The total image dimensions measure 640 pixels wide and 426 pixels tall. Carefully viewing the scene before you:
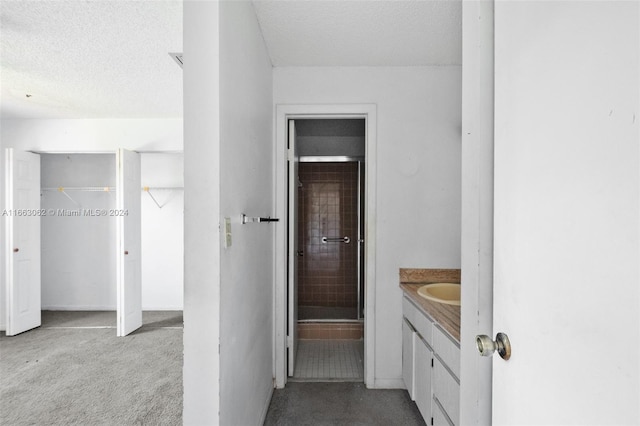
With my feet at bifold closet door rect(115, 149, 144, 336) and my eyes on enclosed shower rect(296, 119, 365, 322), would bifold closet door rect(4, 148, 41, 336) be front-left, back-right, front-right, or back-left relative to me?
back-left

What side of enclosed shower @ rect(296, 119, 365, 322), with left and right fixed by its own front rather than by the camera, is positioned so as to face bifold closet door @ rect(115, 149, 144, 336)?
right

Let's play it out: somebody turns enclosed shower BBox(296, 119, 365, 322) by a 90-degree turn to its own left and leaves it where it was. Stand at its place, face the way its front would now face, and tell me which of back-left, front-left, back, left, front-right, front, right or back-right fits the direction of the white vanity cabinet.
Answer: right

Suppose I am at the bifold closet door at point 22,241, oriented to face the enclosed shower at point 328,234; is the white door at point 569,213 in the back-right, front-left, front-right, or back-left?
front-right

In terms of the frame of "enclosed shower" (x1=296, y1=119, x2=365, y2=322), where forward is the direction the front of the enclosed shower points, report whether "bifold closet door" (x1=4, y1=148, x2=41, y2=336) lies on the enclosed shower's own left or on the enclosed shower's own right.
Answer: on the enclosed shower's own right

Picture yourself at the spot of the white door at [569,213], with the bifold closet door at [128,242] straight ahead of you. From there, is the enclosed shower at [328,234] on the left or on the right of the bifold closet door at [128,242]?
right

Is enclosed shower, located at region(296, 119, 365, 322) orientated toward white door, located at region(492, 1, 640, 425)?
yes

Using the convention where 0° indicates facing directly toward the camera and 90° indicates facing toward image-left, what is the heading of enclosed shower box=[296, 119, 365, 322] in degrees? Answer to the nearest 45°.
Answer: approximately 0°
